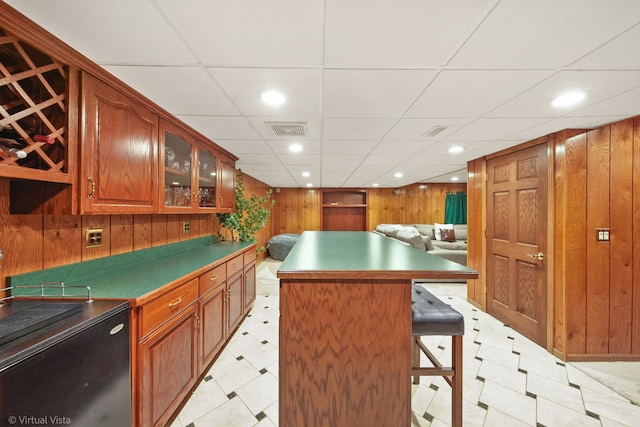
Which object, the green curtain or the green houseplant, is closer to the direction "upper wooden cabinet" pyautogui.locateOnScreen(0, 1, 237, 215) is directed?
the green curtain

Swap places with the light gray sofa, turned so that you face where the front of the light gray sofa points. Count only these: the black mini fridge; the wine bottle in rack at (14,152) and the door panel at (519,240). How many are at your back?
0

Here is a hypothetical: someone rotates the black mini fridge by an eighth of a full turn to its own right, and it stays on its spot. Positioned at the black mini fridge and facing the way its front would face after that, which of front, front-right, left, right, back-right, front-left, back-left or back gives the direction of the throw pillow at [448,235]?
left

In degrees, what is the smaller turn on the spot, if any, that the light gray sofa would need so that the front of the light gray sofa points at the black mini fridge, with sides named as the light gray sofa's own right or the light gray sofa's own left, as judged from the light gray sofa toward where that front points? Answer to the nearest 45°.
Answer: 0° — it already faces it

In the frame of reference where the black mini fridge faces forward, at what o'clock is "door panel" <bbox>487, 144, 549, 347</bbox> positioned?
The door panel is roughly at 11 o'clock from the black mini fridge.

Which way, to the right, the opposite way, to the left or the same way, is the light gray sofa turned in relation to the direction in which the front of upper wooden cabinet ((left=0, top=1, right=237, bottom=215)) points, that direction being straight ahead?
to the right

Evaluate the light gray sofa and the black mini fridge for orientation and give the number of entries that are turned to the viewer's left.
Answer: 0

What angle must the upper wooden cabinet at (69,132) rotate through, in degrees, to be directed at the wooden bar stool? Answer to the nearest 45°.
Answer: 0° — it already faces it

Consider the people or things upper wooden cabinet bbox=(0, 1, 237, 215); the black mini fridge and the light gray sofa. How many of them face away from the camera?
0

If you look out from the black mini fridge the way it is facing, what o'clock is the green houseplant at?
The green houseplant is roughly at 9 o'clock from the black mini fridge.

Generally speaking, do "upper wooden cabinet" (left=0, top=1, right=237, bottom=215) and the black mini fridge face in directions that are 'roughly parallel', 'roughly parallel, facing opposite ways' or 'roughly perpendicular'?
roughly parallel

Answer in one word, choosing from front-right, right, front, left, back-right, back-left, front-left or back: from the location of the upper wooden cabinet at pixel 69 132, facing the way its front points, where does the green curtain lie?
front-left

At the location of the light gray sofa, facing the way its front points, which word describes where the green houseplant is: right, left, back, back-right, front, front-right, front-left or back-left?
front-right

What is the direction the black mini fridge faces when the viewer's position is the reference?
facing the viewer and to the right of the viewer

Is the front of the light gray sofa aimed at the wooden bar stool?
yes

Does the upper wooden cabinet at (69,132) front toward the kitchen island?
yes

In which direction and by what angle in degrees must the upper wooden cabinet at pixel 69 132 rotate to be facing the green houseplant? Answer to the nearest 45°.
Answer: approximately 90° to its left

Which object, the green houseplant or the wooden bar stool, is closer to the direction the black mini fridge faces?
the wooden bar stool

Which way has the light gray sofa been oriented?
toward the camera

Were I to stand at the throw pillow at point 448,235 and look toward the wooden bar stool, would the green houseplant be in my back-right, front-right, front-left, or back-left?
front-right

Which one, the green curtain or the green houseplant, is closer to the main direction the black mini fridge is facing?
the green curtain
